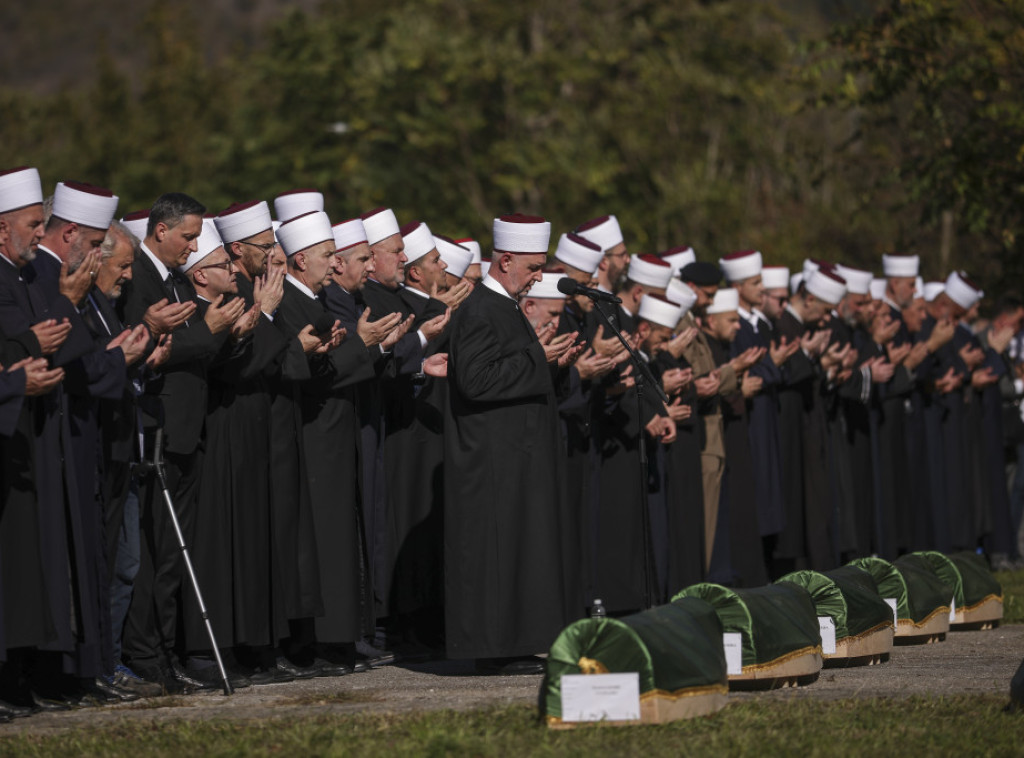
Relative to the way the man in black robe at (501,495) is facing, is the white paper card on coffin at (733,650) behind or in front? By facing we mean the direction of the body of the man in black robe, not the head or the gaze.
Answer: in front

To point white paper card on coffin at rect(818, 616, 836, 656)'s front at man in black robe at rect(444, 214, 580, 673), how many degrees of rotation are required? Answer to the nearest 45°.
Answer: approximately 90° to its right

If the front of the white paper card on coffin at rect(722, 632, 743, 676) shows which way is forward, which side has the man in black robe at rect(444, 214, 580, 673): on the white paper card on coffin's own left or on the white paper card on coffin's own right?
on the white paper card on coffin's own right

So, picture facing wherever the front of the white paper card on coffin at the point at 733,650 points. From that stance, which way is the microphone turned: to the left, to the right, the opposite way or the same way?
to the right

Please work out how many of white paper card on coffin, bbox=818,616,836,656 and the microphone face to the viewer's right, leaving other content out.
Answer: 0

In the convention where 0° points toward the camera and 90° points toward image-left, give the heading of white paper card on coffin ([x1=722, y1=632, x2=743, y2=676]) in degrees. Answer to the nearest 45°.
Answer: approximately 0°

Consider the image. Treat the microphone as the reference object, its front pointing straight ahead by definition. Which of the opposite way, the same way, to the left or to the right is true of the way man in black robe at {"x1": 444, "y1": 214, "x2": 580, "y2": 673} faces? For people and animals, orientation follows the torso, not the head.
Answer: the opposite way

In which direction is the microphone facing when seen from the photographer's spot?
facing to the left of the viewer
